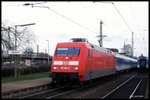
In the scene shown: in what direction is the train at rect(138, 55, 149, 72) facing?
toward the camera

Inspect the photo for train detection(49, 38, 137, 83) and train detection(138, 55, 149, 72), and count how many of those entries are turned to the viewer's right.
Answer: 0

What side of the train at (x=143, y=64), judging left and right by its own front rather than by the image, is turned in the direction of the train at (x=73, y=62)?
front

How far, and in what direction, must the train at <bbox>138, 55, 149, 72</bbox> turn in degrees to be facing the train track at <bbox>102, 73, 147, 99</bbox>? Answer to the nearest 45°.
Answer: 0° — it already faces it

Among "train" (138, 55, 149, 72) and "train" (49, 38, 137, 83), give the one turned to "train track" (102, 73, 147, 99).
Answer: "train" (138, 55, 149, 72)

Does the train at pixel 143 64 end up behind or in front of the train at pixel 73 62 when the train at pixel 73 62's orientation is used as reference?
behind

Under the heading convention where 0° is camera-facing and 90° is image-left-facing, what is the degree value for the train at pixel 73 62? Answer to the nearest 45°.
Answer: approximately 45°
